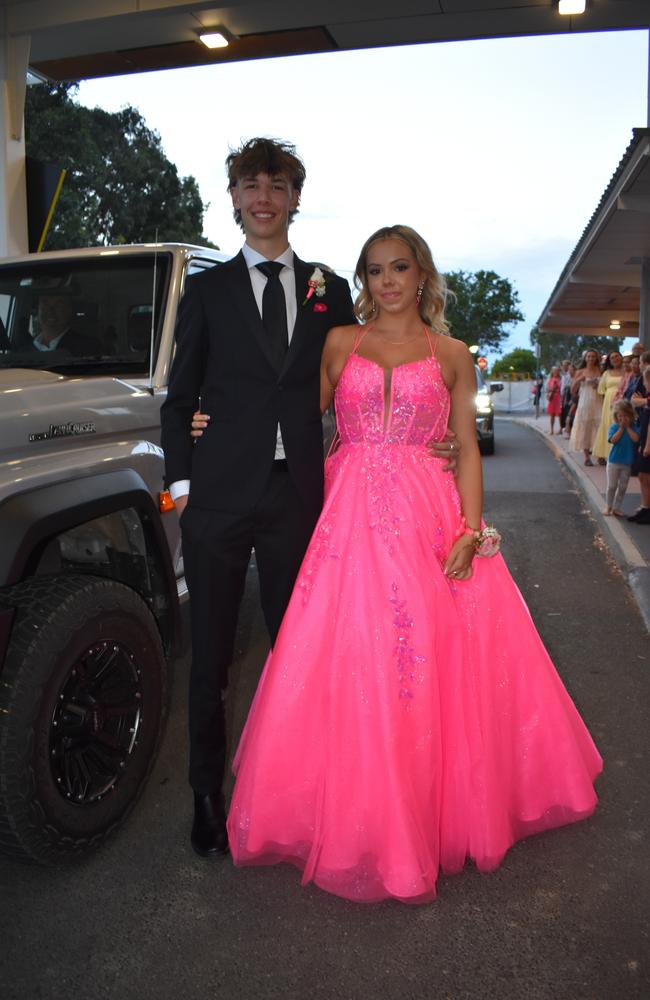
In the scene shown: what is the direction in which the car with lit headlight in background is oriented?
toward the camera

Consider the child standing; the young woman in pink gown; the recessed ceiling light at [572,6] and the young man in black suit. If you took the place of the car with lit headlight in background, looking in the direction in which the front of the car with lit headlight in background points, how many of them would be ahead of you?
4

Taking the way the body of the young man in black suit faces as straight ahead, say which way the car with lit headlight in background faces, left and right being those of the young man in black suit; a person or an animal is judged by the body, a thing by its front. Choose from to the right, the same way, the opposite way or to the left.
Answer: the same way

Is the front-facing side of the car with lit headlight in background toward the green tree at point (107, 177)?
no

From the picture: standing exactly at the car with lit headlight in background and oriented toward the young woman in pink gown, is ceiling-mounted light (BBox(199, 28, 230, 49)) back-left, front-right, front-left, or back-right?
front-right

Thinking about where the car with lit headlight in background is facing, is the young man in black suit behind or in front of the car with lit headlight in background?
in front

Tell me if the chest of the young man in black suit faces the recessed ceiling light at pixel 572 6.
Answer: no

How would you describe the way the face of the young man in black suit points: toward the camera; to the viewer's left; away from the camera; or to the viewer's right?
toward the camera

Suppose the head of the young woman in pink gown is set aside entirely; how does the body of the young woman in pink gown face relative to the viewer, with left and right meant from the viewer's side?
facing the viewer

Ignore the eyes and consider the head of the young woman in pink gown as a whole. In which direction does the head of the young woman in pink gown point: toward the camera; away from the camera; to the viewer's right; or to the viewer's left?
toward the camera

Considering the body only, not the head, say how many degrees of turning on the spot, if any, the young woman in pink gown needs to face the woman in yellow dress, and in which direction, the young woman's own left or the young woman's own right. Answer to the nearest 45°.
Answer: approximately 180°

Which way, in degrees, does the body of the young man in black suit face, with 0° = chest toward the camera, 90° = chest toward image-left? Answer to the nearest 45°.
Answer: approximately 0°

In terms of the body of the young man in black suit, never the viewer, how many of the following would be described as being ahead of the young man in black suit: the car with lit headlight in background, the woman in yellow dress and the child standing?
0

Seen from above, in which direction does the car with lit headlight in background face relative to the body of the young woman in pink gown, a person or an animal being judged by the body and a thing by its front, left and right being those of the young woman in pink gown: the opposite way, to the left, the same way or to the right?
the same way
